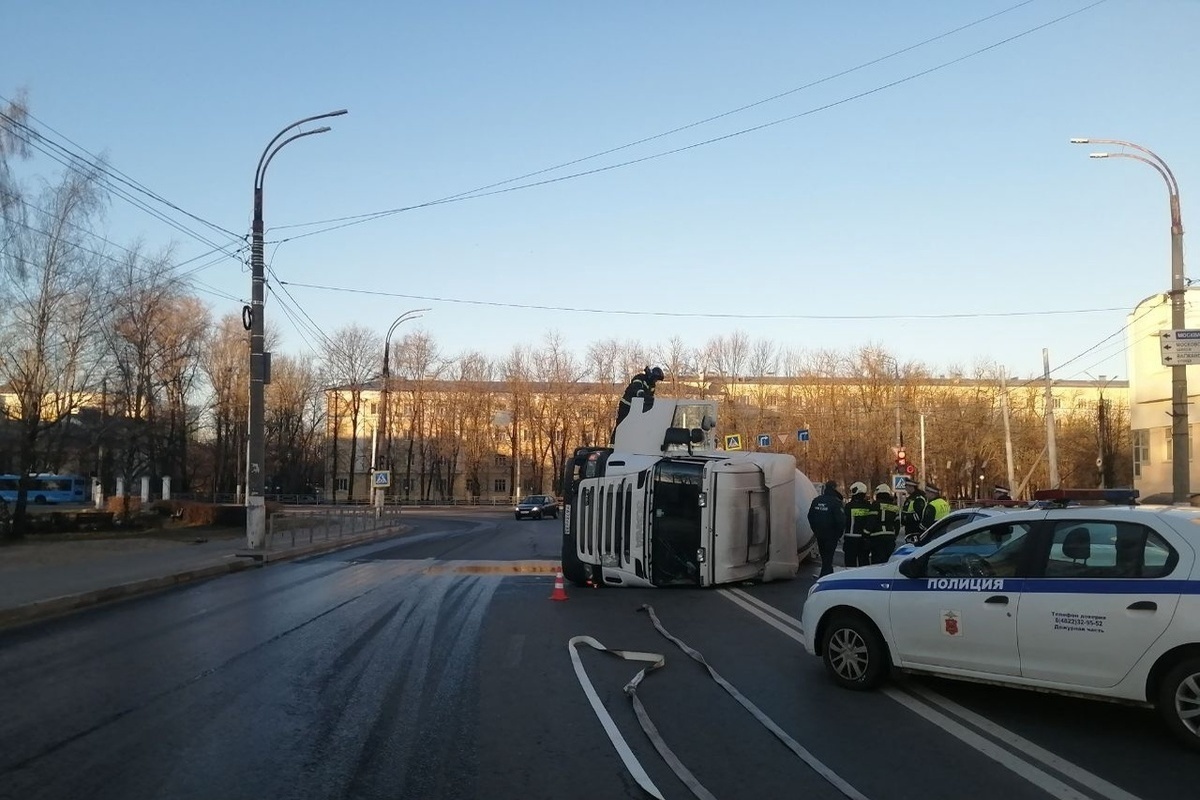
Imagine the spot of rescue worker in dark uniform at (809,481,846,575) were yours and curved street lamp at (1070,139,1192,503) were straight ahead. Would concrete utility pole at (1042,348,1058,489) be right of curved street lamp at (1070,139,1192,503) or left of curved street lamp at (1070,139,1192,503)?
left

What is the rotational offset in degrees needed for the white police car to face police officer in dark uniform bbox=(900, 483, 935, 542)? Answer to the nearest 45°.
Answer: approximately 45° to its right

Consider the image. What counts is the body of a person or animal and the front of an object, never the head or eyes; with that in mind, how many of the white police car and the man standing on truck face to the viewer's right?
1

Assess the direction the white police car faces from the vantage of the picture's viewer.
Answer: facing away from the viewer and to the left of the viewer

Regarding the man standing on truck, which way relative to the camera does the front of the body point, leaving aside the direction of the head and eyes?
to the viewer's right

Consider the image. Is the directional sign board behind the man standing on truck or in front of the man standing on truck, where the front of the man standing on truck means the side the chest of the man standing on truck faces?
in front

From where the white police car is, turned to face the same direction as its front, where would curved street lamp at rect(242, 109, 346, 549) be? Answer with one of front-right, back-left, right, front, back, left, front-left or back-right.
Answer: front

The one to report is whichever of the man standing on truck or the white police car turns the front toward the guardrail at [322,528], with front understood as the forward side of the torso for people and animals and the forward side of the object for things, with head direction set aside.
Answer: the white police car
